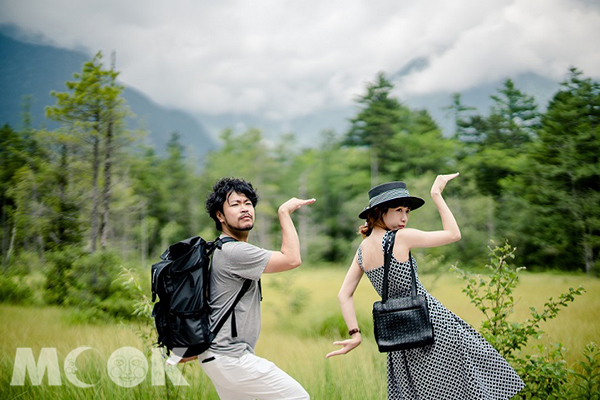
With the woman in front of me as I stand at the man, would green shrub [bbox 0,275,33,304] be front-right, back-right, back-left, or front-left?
back-left

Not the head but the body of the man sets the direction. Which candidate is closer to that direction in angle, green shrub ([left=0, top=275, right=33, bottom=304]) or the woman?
the woman

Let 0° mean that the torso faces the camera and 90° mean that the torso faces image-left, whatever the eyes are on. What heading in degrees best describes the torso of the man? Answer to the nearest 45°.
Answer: approximately 270°

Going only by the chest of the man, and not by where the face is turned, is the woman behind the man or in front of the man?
in front

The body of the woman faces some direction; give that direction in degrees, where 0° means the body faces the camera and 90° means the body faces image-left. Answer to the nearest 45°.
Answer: approximately 225°

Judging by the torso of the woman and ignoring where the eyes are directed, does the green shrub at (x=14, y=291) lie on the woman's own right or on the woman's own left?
on the woman's own left

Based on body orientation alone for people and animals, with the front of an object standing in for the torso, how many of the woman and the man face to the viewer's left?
0
